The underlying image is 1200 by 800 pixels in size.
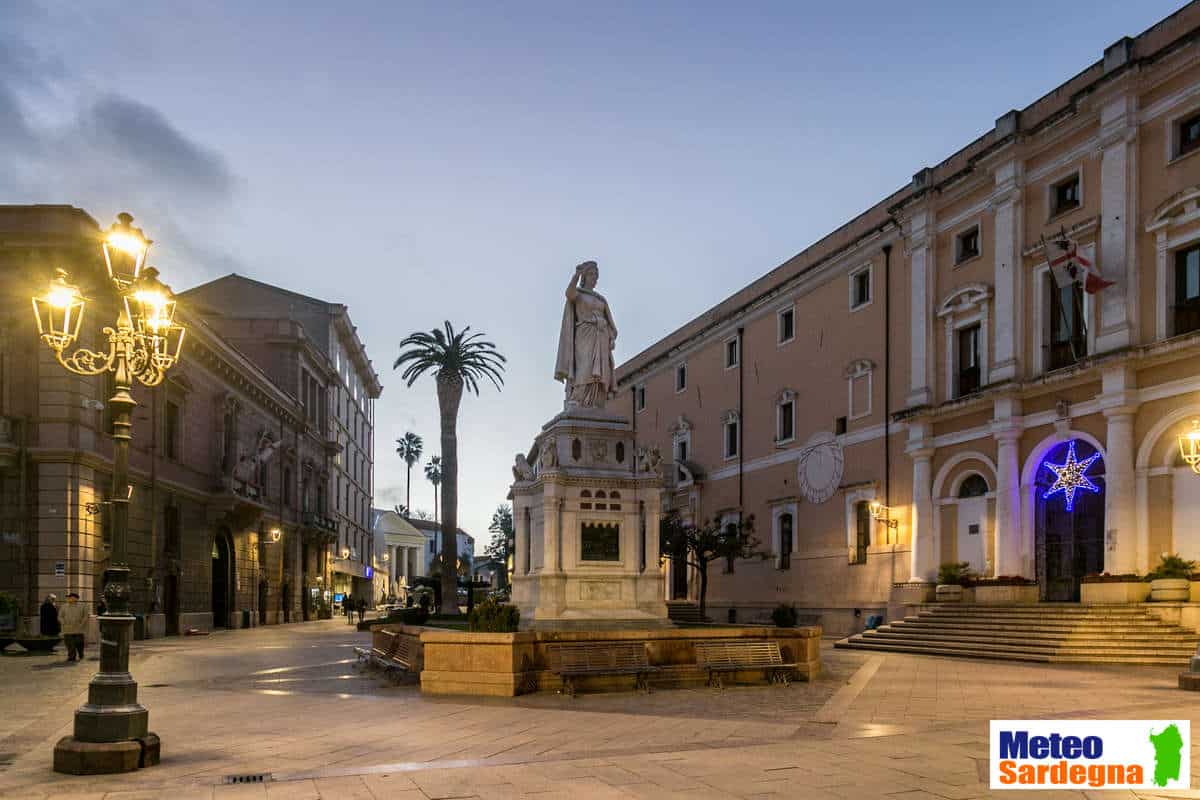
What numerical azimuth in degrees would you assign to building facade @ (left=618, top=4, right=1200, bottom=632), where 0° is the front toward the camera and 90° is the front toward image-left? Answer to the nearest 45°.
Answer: approximately 45°

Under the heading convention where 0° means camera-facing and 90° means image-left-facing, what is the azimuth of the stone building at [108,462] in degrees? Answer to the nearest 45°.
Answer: approximately 315°

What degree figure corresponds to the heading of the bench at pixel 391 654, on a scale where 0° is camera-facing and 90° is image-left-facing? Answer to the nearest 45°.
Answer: approximately 45°
